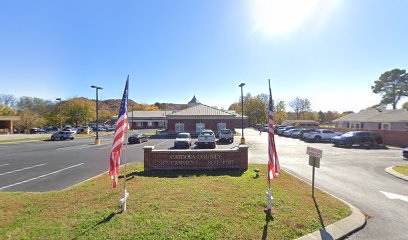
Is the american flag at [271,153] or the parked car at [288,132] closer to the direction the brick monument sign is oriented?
the american flag

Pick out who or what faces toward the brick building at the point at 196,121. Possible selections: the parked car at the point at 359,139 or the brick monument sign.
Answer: the parked car

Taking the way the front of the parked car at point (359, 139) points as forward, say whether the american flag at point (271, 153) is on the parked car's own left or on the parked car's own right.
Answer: on the parked car's own left

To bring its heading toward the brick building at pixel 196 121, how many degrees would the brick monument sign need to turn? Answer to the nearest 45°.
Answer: approximately 180°

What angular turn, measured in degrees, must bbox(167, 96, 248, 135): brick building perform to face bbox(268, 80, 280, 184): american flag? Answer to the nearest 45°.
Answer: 0° — it already faces it

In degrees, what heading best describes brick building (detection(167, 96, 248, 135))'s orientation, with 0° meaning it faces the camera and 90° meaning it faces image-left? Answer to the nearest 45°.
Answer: approximately 0°

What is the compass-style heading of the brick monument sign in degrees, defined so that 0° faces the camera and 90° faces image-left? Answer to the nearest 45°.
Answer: approximately 0°

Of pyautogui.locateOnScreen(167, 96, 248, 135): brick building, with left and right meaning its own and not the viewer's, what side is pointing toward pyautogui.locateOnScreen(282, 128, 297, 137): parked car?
left

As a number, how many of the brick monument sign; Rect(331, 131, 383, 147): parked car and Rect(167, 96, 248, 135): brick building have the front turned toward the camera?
2

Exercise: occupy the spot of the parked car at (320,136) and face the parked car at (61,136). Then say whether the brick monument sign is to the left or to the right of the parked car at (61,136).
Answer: left

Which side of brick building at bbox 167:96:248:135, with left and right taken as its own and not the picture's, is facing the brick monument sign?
front

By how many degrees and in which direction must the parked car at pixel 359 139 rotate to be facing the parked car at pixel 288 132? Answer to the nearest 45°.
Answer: approximately 45° to its right
